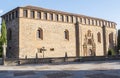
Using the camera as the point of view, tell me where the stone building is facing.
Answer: facing the viewer and to the right of the viewer
